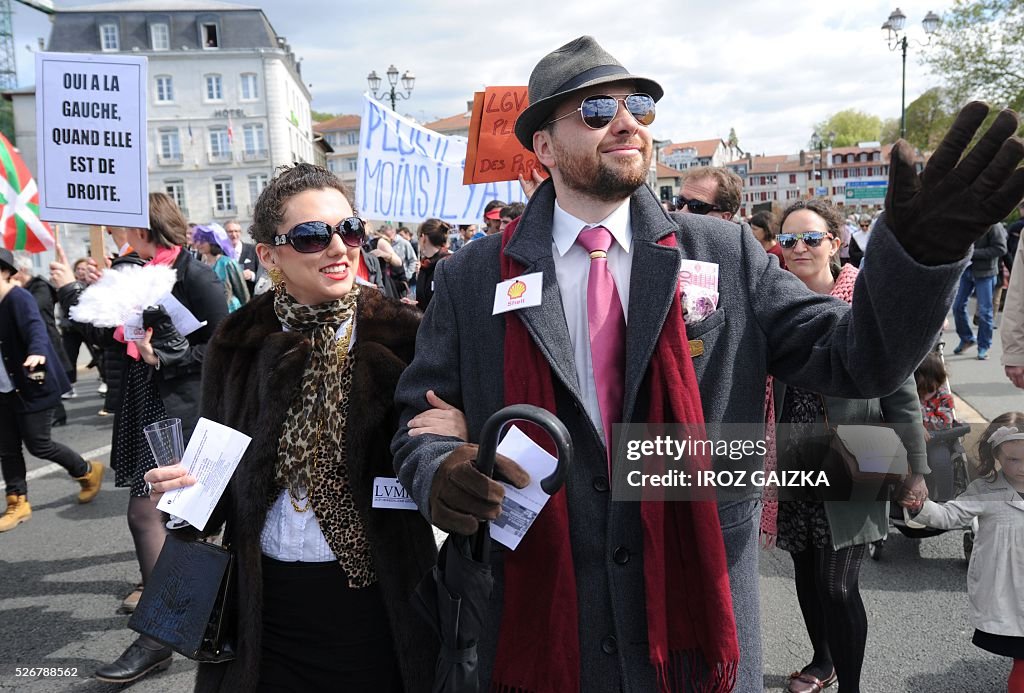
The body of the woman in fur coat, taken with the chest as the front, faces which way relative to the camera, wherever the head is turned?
toward the camera

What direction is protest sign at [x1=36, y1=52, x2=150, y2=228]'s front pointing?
toward the camera

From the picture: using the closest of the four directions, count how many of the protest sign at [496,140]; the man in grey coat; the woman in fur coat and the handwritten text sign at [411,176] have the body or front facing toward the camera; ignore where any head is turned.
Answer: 4

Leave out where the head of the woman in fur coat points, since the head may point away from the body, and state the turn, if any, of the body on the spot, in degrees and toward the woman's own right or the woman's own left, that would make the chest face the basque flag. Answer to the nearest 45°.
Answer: approximately 135° to the woman's own right

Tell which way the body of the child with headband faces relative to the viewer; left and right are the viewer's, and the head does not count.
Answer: facing the viewer

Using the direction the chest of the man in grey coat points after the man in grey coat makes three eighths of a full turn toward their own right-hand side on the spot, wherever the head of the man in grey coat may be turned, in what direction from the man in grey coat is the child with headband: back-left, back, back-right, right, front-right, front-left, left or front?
right

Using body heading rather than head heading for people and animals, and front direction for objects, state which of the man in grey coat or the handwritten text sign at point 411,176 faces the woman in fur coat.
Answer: the handwritten text sign

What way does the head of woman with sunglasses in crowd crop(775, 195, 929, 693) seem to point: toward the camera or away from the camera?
toward the camera

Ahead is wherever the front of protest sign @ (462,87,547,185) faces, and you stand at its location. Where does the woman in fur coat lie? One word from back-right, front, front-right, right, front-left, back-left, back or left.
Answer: front

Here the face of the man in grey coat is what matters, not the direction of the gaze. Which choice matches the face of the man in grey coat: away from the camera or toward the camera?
toward the camera

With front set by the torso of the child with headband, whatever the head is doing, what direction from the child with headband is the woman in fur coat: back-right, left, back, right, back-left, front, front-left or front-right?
front-right

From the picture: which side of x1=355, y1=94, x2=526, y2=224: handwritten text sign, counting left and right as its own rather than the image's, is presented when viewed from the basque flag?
right

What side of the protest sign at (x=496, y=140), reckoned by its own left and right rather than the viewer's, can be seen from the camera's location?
front

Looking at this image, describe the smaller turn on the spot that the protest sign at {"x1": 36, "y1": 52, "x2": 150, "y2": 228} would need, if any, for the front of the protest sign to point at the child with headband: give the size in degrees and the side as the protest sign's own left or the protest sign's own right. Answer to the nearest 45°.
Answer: approximately 45° to the protest sign's own left

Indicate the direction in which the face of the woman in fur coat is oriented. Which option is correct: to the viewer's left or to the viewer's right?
to the viewer's right

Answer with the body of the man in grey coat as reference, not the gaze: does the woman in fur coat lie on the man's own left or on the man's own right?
on the man's own right

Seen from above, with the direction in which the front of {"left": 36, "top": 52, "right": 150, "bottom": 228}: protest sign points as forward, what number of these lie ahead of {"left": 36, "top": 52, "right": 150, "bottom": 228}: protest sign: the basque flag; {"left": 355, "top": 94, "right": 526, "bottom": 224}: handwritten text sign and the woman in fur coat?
1

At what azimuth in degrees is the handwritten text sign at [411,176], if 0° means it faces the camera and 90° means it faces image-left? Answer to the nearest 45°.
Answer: approximately 0°
